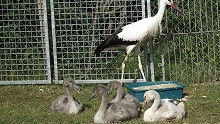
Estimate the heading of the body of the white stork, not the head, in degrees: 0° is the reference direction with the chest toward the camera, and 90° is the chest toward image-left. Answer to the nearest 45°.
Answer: approximately 270°
